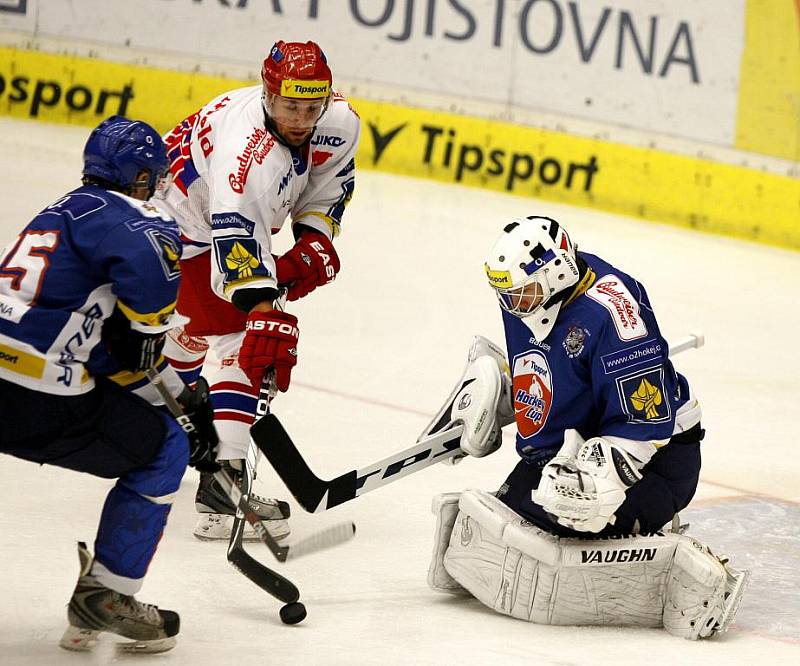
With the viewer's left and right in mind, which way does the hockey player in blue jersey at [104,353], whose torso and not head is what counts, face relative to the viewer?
facing away from the viewer and to the right of the viewer

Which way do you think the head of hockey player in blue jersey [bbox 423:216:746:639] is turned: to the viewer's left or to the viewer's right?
to the viewer's left

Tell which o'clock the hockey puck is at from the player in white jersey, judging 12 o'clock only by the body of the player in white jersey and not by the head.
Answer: The hockey puck is roughly at 1 o'clock from the player in white jersey.

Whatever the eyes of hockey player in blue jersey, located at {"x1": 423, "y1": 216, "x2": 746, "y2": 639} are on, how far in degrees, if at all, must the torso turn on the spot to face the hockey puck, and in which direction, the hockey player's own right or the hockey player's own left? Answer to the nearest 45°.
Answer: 0° — they already face it

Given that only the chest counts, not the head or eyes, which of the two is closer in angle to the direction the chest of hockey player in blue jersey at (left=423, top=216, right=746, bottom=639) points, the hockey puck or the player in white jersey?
the hockey puck

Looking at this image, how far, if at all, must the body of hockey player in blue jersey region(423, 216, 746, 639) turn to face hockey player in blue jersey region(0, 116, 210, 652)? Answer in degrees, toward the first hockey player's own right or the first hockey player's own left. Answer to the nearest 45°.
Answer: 0° — they already face them

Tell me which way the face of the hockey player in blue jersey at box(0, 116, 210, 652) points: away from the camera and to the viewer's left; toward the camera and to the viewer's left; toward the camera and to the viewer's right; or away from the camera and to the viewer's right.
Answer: away from the camera and to the viewer's right

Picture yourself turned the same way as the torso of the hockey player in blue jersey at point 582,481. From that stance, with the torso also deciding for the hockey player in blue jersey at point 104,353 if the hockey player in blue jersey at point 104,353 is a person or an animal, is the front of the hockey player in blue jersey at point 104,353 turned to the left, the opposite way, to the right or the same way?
the opposite way

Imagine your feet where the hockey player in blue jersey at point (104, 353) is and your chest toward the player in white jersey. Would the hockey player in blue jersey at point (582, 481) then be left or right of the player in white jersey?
right
